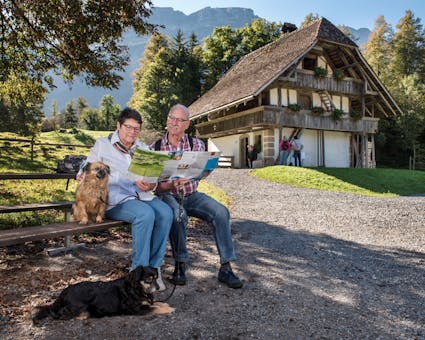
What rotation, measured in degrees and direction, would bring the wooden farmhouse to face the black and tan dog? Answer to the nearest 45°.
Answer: approximately 45° to its right

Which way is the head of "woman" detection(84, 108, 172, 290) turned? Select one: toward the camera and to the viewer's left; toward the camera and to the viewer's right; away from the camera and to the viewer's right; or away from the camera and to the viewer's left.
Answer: toward the camera and to the viewer's right

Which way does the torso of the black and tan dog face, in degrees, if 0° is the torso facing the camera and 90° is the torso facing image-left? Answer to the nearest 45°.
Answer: approximately 270°

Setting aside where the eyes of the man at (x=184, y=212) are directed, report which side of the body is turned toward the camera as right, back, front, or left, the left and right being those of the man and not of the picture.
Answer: front

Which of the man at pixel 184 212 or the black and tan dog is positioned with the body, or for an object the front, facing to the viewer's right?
the black and tan dog

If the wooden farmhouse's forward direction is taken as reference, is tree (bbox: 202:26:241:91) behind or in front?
behind

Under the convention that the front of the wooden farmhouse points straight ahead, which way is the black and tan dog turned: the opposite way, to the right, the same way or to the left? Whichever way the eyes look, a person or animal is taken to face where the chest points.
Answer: to the left

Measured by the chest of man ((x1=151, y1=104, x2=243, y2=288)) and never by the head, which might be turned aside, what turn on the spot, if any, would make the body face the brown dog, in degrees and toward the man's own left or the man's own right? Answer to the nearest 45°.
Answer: approximately 45° to the man's own right

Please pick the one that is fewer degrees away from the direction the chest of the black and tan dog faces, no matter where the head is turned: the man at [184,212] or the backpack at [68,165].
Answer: the man
